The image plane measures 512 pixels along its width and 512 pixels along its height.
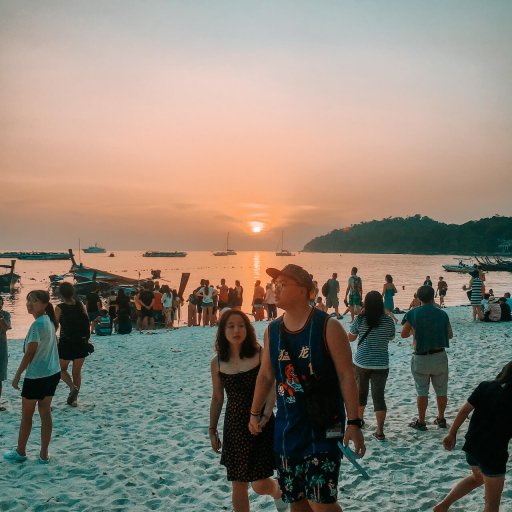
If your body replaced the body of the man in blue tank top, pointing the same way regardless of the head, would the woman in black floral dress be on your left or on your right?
on your right

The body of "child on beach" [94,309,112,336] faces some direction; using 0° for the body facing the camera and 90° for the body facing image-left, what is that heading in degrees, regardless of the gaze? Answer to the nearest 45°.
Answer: approximately 180°

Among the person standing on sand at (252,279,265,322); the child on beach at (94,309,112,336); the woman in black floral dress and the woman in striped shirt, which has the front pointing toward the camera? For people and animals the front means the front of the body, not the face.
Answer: the woman in black floral dress

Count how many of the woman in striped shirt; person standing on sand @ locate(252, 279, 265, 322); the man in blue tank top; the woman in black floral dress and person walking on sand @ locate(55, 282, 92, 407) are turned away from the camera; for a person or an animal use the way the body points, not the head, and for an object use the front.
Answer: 3

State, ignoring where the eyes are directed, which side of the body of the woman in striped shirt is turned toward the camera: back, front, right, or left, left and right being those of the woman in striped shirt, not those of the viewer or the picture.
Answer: back

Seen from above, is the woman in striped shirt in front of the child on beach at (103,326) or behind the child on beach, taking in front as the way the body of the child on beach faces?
behind

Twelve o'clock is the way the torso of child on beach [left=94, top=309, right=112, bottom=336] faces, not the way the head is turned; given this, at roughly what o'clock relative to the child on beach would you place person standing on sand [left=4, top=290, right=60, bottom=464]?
The person standing on sand is roughly at 6 o'clock from the child on beach.

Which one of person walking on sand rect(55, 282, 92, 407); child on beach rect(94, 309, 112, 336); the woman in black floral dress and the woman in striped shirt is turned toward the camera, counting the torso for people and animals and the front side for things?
the woman in black floral dress

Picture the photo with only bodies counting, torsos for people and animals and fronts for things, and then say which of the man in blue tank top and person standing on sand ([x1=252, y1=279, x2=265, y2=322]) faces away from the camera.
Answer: the person standing on sand

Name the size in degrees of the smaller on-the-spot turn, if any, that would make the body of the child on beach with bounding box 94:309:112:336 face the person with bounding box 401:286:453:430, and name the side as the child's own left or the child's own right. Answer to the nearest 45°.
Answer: approximately 180°

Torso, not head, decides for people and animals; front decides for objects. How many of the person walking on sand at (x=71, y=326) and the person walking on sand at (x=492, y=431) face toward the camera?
0

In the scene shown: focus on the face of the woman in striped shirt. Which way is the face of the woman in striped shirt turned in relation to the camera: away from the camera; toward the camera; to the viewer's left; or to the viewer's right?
away from the camera
